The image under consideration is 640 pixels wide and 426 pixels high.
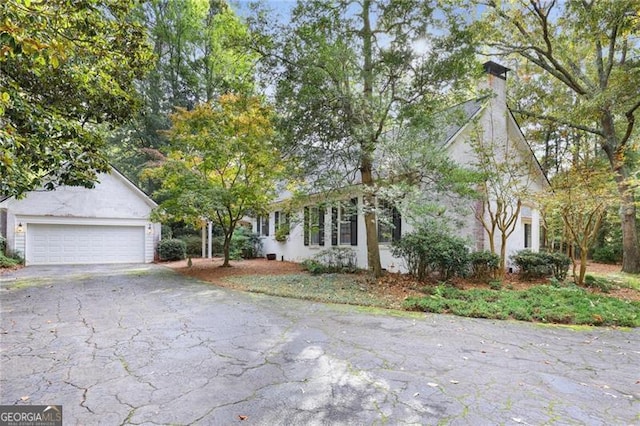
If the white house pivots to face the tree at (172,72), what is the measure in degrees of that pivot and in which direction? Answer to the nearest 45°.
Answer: approximately 90° to its right

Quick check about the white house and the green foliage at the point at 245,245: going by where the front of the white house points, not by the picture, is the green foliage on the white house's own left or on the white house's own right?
on the white house's own right

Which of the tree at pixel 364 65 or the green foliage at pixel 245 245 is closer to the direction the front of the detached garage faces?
the tree

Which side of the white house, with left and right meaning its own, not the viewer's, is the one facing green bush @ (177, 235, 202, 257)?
right

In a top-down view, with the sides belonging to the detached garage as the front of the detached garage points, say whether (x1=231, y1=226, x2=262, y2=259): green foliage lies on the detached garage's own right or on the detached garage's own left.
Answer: on the detached garage's own left

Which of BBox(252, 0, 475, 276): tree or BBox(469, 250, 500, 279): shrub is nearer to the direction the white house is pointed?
the tree

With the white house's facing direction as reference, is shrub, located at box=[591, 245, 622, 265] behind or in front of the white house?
behind

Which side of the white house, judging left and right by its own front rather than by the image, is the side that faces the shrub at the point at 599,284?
left

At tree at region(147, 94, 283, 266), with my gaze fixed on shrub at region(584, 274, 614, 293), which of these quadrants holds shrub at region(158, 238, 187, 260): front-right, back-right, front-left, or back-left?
back-left

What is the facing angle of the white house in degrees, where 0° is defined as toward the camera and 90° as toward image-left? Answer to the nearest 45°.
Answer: approximately 45°

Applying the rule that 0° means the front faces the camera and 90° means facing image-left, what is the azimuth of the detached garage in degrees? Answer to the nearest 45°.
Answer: approximately 0°
